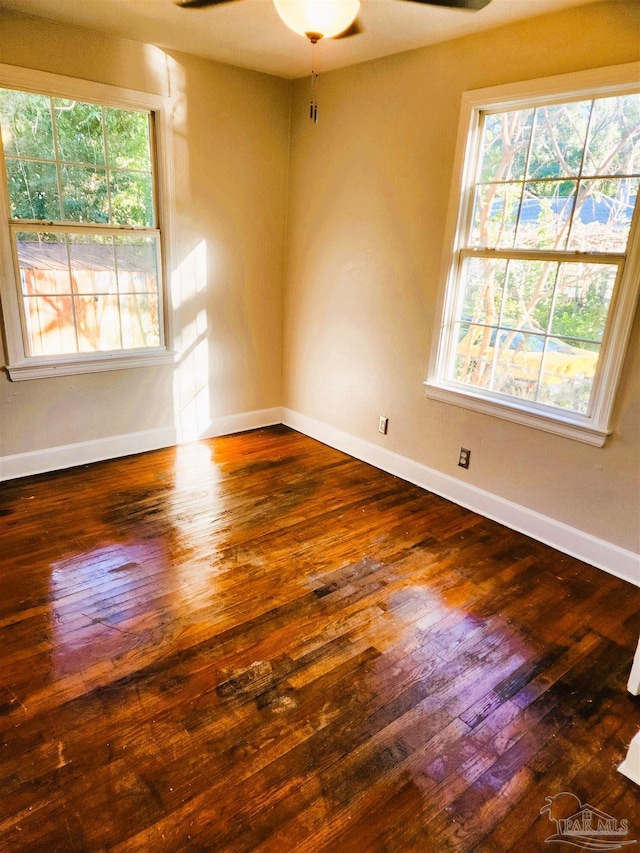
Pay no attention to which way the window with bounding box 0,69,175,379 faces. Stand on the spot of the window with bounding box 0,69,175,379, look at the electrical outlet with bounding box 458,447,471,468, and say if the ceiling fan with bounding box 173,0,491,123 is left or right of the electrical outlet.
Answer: right

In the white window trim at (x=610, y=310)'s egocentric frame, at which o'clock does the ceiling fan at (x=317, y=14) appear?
The ceiling fan is roughly at 12 o'clock from the white window trim.

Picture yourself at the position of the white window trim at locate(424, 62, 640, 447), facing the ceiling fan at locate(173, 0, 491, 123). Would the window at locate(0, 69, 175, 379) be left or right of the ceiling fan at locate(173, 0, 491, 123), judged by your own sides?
right

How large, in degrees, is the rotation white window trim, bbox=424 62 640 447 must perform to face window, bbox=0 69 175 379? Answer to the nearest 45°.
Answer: approximately 45° to its right
